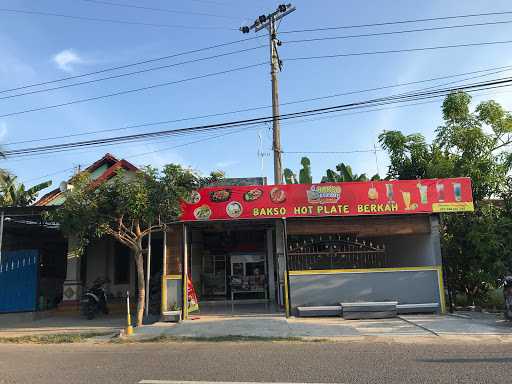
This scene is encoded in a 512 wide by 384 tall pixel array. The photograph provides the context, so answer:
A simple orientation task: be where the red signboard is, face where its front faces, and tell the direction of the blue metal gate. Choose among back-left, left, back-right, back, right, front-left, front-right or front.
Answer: right

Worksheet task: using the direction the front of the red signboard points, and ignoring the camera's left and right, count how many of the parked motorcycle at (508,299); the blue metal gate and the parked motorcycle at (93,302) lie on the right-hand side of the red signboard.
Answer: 2

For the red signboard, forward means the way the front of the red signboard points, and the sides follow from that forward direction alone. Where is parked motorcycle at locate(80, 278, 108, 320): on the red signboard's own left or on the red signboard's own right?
on the red signboard's own right

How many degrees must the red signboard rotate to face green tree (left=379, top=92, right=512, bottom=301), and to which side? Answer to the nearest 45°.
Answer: approximately 135° to its left

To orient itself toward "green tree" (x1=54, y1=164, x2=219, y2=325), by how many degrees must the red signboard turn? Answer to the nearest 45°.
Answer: approximately 45° to its right

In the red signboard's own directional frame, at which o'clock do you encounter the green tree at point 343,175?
The green tree is roughly at 6 o'clock from the red signboard.

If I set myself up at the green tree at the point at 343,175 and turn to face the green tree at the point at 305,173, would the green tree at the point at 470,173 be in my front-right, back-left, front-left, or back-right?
back-left

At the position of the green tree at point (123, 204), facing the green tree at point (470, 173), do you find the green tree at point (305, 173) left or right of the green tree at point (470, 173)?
left

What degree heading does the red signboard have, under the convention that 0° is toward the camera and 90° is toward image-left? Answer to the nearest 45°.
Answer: approximately 0°

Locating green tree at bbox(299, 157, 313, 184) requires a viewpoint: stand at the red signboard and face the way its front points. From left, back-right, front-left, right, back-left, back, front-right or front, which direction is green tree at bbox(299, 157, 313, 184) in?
back

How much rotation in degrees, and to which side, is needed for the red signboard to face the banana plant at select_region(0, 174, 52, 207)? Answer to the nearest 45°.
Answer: approximately 135° to its right
